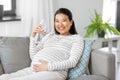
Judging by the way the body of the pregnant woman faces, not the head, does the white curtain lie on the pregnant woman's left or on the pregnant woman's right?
on the pregnant woman's right

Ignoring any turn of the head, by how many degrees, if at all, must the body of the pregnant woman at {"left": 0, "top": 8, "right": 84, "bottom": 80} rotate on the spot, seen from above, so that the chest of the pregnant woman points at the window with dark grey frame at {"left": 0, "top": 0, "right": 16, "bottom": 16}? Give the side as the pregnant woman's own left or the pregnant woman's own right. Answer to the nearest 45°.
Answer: approximately 90° to the pregnant woman's own right

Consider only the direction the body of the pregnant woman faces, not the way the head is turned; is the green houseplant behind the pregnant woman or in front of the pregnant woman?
behind

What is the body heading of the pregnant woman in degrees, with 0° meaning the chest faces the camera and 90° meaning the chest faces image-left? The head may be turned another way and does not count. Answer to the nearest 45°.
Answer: approximately 45°
